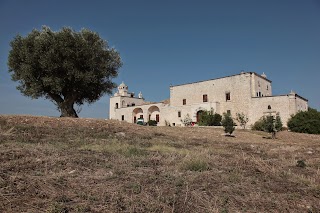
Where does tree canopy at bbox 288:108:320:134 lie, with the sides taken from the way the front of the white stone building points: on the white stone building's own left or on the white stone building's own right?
on the white stone building's own left

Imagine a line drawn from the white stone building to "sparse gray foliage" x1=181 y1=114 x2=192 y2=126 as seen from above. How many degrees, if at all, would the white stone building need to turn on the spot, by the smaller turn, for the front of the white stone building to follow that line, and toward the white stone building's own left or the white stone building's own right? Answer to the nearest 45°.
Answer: approximately 45° to the white stone building's own right

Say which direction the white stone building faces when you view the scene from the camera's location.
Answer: facing the viewer and to the left of the viewer

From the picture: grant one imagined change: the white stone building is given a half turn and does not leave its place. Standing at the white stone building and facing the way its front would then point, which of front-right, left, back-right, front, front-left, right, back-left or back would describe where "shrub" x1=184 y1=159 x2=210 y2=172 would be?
back-right

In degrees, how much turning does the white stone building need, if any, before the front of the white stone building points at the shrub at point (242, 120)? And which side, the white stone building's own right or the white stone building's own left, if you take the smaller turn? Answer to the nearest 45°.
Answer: approximately 45° to the white stone building's own left
